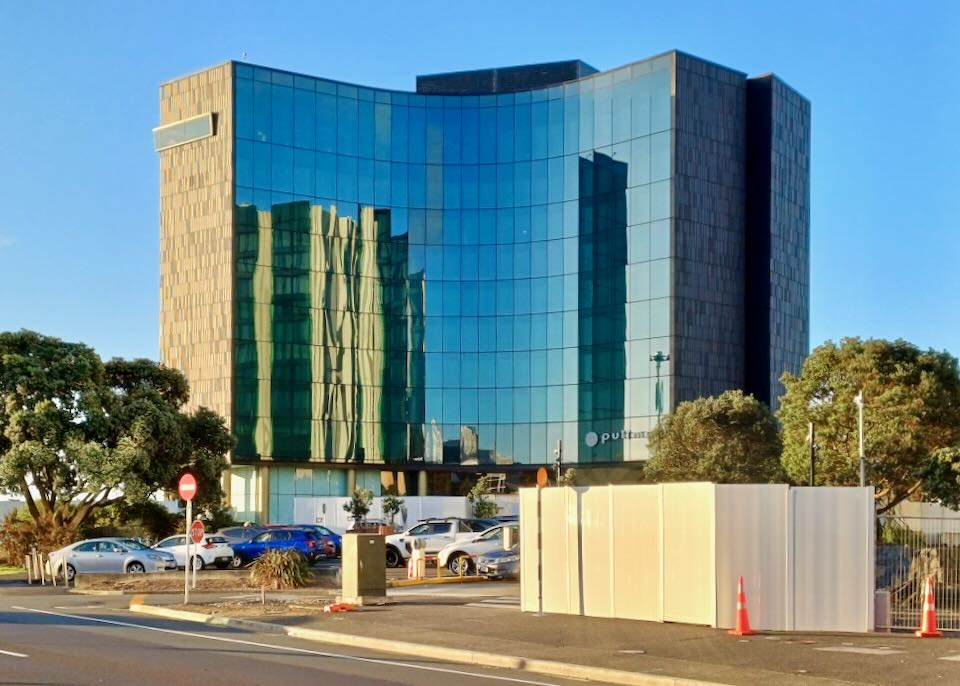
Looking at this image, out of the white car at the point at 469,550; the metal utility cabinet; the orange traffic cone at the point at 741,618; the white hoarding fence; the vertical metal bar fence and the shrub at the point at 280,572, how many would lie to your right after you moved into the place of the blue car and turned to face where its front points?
0

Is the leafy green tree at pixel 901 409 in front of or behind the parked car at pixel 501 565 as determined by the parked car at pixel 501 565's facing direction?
behind

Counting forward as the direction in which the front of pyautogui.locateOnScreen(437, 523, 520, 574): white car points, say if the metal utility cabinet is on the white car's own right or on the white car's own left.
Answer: on the white car's own left

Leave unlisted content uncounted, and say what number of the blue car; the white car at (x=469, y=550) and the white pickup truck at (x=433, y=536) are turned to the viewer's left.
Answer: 3

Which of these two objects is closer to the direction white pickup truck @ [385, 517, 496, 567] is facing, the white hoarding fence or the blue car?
the blue car

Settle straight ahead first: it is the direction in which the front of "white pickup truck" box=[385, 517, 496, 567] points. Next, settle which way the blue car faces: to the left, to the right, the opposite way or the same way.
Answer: the same way

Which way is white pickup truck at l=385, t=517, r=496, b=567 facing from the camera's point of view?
to the viewer's left

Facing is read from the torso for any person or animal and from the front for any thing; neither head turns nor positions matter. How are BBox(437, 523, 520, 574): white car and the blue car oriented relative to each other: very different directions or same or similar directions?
same or similar directions

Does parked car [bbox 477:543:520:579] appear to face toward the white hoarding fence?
no

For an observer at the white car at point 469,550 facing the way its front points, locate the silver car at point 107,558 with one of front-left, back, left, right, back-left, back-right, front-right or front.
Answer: front

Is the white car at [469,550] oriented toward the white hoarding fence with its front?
no

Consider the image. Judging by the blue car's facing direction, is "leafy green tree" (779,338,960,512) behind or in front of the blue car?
behind

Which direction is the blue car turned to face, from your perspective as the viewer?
facing to the left of the viewer

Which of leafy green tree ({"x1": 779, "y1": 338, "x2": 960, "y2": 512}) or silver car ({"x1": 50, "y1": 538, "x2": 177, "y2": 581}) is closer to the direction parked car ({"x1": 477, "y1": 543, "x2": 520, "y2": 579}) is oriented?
the silver car

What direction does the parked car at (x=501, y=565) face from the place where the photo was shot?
facing the viewer and to the left of the viewer

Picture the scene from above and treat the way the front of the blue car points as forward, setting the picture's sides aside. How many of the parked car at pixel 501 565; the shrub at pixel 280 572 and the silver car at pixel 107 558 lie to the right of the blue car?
0

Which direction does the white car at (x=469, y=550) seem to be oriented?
to the viewer's left
